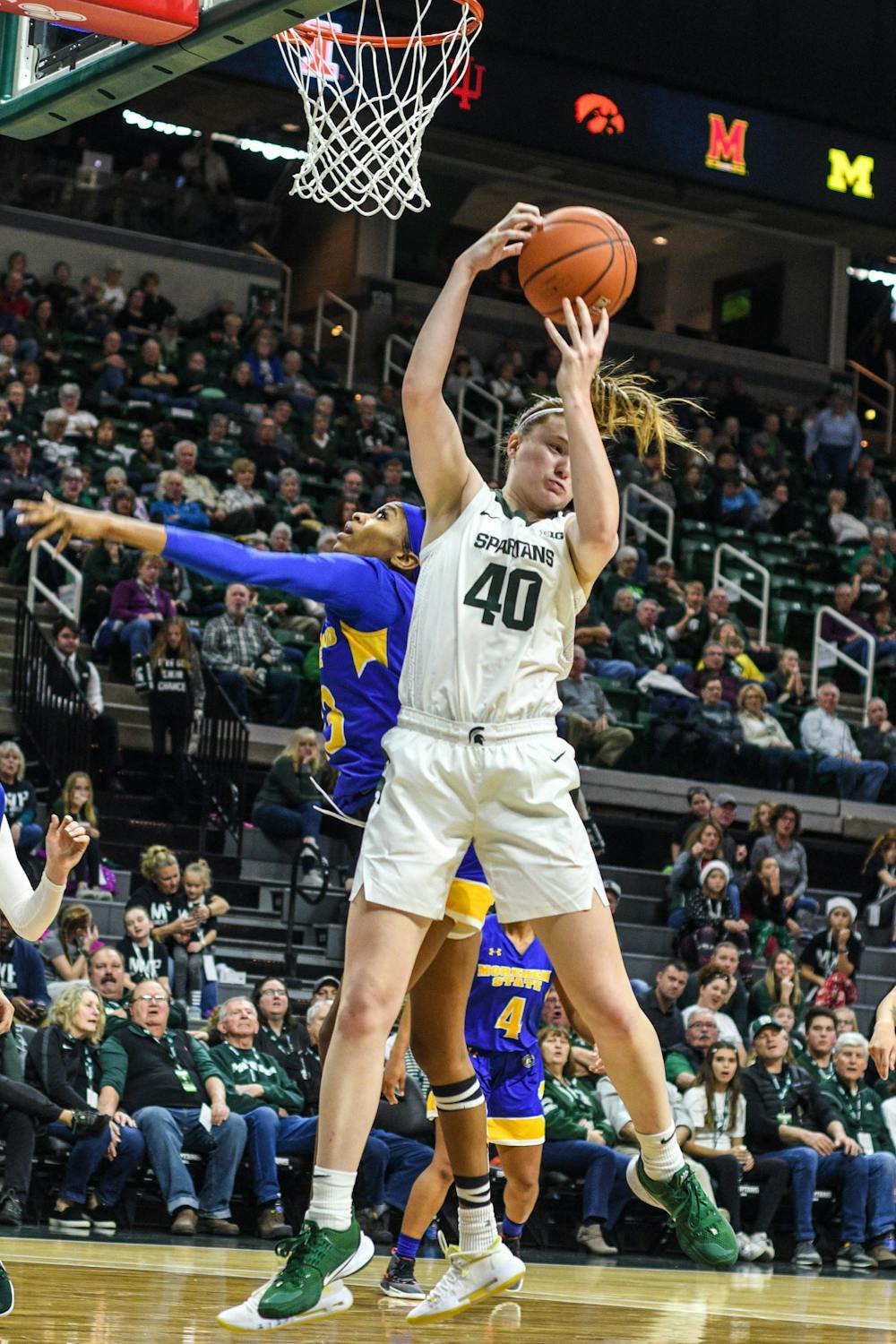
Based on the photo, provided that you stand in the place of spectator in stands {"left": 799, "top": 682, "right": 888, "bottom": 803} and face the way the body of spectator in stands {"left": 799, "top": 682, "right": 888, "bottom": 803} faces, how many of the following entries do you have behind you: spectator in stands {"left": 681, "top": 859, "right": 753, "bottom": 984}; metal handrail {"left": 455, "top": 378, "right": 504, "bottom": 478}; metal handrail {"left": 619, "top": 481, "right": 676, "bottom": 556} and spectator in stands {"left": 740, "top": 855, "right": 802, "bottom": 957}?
2

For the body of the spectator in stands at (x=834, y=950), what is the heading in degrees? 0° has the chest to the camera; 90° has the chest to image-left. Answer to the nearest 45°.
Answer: approximately 0°

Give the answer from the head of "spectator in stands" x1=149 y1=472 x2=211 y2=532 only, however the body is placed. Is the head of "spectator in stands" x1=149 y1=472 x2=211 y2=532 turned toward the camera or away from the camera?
toward the camera

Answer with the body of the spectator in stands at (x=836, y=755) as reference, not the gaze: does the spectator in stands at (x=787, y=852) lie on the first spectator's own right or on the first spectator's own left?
on the first spectator's own right

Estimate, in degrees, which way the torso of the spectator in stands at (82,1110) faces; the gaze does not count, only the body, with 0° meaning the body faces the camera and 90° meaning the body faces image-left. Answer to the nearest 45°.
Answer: approximately 315°

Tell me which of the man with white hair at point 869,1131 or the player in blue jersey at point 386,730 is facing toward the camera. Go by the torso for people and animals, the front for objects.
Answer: the man with white hair

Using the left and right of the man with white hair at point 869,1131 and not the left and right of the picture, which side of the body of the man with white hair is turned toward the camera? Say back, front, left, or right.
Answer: front

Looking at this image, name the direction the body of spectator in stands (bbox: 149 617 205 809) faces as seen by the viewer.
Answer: toward the camera

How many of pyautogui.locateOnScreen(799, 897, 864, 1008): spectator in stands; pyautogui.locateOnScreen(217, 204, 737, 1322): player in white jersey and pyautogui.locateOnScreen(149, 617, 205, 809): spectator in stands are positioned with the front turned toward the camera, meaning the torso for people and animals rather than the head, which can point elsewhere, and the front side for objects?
3

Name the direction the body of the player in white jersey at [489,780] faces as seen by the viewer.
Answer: toward the camera

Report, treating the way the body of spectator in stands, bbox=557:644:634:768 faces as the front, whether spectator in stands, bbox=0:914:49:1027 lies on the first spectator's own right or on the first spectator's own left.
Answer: on the first spectator's own right

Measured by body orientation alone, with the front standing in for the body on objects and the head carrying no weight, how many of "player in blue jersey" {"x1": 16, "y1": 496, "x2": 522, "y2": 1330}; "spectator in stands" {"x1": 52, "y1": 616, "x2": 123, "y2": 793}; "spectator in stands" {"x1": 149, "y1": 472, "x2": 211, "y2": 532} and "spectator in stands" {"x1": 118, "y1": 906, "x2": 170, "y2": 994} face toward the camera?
3

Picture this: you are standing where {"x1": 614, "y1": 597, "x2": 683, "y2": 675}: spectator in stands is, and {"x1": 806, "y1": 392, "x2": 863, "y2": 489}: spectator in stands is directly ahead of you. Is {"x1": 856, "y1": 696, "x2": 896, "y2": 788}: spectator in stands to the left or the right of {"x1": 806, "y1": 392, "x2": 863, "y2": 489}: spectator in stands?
right

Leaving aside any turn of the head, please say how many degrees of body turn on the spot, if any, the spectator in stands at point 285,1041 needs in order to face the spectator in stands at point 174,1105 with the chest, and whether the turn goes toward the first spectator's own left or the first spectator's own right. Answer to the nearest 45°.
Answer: approximately 45° to the first spectator's own right

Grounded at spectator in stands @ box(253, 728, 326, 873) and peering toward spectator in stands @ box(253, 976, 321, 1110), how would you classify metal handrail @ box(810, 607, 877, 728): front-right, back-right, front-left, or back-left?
back-left

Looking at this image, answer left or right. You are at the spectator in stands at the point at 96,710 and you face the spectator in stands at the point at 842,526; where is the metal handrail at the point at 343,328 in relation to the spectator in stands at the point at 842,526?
left
